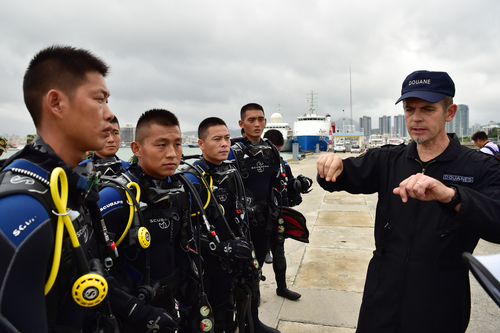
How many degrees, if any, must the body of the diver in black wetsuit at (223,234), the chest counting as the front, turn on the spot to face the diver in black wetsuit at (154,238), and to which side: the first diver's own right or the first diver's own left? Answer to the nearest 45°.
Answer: approximately 90° to the first diver's own right

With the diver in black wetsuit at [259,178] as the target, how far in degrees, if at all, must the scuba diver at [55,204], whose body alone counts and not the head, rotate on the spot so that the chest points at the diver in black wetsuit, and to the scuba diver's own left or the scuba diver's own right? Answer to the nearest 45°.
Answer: approximately 45° to the scuba diver's own left

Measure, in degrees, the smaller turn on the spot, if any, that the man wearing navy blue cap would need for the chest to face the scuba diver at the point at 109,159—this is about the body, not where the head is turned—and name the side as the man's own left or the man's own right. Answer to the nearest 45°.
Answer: approximately 45° to the man's own right

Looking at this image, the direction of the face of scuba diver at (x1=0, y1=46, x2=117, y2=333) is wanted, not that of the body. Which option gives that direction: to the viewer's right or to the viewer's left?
to the viewer's right

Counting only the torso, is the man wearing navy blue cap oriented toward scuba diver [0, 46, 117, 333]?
yes

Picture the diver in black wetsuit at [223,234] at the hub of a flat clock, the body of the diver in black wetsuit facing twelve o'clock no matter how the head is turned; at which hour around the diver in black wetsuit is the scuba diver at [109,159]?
The scuba diver is roughly at 6 o'clock from the diver in black wetsuit.

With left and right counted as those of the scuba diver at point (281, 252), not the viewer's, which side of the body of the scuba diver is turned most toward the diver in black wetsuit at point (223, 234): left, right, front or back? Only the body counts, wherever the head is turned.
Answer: right

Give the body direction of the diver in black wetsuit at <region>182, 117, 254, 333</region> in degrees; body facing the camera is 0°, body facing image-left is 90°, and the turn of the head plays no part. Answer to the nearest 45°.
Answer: approximately 315°

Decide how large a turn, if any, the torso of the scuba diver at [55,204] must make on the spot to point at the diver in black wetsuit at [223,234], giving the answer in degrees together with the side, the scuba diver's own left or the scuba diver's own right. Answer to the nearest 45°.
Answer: approximately 45° to the scuba diver's own left

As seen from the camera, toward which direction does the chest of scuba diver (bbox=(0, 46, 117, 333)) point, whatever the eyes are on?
to the viewer's right
